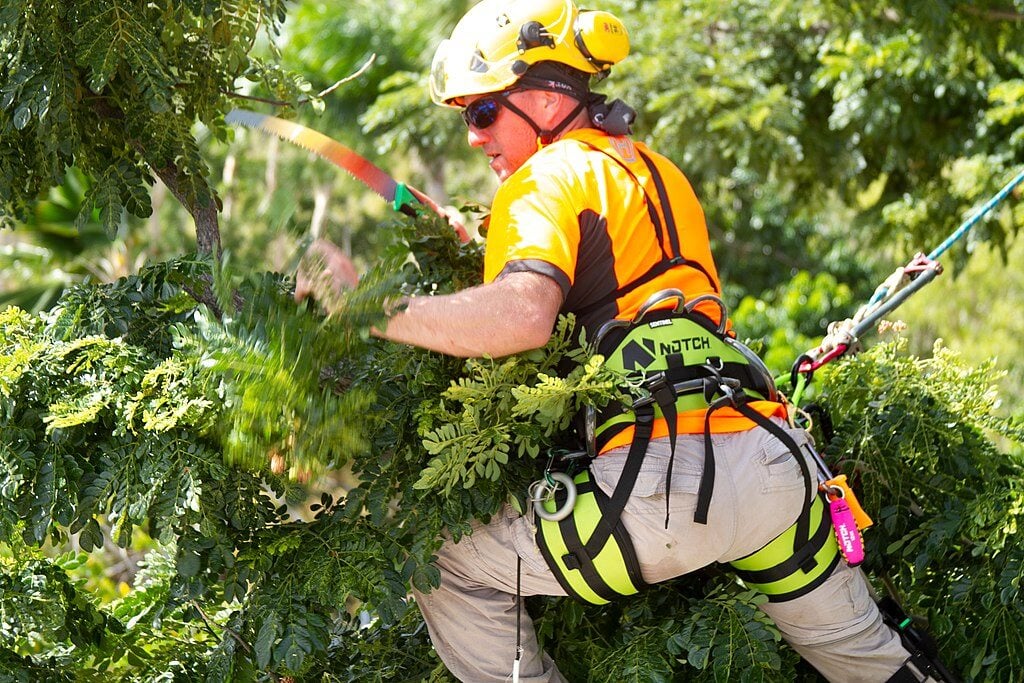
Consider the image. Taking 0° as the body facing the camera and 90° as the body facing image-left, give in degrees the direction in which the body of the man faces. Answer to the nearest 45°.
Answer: approximately 135°

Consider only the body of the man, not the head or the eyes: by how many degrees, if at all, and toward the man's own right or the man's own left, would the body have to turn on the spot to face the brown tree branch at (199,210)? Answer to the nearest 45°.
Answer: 0° — they already face it

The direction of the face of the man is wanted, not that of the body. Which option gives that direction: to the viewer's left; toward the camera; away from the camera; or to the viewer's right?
to the viewer's left
